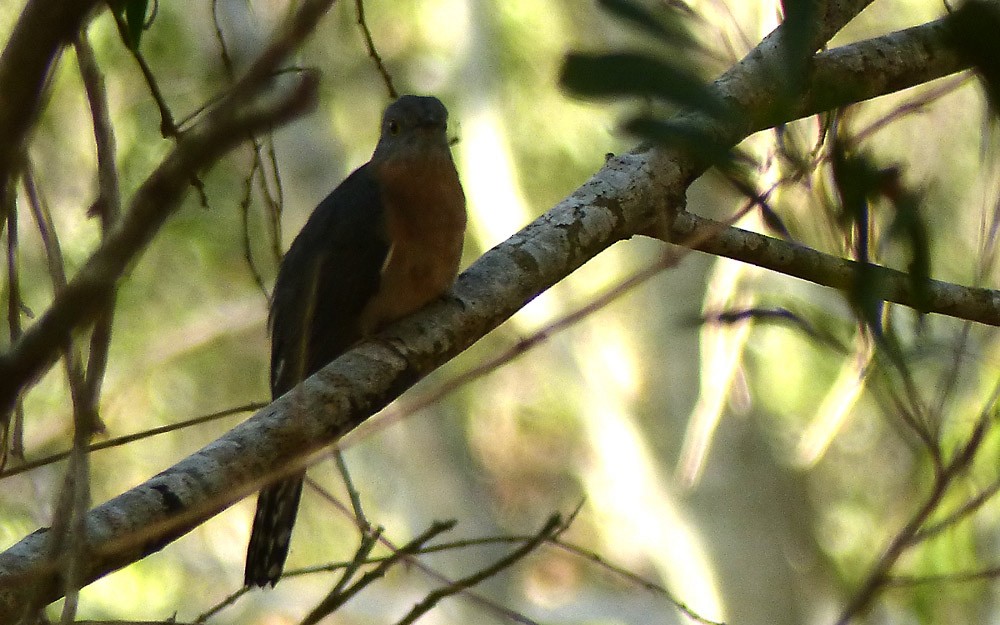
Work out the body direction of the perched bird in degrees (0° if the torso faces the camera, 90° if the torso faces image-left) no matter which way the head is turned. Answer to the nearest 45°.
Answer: approximately 315°

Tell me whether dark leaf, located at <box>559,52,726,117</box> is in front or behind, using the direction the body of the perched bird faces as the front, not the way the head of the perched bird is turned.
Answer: in front

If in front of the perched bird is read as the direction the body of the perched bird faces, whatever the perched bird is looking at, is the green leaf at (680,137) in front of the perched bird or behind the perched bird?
in front
